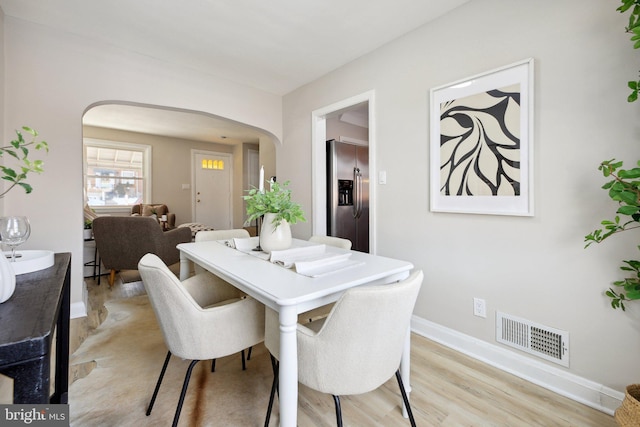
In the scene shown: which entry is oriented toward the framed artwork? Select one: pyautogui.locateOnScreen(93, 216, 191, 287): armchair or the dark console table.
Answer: the dark console table

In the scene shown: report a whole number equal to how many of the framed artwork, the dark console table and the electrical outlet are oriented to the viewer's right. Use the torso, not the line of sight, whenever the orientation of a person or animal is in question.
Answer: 1

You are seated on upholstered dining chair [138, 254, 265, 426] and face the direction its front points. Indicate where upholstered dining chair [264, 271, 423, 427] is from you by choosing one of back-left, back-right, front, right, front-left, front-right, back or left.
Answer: right

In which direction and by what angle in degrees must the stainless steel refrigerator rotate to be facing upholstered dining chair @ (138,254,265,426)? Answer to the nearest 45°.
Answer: approximately 45° to its right

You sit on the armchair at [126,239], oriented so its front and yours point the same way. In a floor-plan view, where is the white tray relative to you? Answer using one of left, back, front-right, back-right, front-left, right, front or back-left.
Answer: back-right

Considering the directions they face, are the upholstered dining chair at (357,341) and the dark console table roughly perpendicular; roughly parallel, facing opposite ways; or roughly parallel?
roughly perpendicular

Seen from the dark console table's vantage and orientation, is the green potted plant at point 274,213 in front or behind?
in front

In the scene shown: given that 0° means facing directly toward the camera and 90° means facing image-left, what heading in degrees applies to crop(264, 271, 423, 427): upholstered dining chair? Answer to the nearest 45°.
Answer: approximately 135°

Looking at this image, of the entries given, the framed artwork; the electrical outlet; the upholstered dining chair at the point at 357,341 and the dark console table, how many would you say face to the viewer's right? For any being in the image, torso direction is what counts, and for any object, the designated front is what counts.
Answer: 1

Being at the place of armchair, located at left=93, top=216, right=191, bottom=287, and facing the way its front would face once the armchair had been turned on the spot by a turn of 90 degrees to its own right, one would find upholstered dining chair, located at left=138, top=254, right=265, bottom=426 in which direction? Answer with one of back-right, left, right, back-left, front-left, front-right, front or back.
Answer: front-right

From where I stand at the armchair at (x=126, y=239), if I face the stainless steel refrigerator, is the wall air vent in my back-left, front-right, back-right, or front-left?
front-right

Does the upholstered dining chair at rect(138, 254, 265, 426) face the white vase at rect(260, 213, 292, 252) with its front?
yes

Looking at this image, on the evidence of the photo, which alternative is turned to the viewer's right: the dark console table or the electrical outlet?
the dark console table

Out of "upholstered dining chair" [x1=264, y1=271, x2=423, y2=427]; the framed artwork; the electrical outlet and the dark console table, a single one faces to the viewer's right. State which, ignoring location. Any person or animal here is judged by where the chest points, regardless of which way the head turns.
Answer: the dark console table

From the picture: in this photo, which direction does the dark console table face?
to the viewer's right

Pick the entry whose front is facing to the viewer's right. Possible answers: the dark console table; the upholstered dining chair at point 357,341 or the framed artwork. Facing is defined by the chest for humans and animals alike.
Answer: the dark console table

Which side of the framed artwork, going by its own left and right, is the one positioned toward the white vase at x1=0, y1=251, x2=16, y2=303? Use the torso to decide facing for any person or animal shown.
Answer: front

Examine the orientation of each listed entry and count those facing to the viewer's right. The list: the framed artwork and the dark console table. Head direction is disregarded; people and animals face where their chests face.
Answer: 1

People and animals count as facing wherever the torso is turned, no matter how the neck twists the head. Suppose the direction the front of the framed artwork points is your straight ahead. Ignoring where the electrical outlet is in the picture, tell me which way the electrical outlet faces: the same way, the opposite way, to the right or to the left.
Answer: the same way

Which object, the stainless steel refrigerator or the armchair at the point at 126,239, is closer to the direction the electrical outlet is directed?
the armchair
